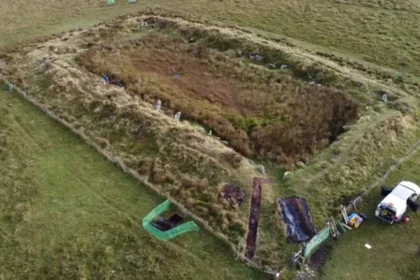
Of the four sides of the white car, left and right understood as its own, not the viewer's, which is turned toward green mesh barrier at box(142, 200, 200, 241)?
back

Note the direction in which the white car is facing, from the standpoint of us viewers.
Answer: facing away from the viewer and to the right of the viewer

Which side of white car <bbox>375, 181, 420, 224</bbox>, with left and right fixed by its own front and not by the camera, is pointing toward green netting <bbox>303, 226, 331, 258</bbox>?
back

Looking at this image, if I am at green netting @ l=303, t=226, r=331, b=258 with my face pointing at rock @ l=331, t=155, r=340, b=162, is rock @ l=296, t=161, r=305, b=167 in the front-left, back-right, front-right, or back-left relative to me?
front-left

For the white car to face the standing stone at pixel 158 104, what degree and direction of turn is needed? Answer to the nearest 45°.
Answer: approximately 135° to its left

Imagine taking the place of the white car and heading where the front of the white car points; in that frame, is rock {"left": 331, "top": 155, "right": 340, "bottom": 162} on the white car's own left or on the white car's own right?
on the white car's own left

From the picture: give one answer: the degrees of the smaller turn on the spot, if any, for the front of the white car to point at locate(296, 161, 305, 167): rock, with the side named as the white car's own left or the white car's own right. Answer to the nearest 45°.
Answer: approximately 135° to the white car's own left

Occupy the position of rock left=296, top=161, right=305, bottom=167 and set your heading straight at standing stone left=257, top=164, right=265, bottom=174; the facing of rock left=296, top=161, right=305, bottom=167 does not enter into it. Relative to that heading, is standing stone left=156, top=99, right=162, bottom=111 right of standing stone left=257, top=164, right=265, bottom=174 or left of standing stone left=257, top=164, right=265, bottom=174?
right

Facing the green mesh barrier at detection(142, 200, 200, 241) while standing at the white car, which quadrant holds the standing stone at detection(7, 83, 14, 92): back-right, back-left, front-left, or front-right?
front-right

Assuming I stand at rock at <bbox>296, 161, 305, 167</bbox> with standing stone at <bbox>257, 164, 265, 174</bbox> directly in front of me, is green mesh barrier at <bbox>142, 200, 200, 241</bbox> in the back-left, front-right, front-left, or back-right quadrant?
front-left

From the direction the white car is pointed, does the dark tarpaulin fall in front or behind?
behind
